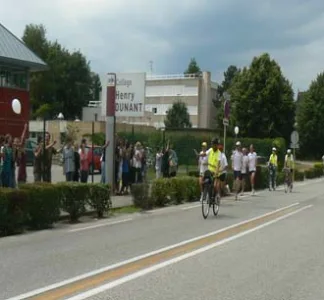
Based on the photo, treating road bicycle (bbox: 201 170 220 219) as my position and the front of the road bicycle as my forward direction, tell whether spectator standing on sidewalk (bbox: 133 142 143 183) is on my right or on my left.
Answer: on my right

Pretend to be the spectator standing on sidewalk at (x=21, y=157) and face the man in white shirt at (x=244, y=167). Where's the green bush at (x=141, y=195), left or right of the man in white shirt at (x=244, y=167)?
right

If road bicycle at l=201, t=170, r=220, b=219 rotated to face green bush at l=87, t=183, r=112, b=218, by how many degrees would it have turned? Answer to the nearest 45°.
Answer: approximately 45° to its right

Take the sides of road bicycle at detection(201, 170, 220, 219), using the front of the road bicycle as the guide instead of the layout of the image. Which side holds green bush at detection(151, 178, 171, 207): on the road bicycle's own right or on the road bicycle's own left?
on the road bicycle's own right

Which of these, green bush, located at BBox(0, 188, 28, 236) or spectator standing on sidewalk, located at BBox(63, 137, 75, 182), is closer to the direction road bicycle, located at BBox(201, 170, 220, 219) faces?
the green bush

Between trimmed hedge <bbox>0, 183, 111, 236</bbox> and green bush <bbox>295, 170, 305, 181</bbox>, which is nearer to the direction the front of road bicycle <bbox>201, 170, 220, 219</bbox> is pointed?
the trimmed hedge

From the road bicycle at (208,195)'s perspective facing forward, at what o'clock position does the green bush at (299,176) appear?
The green bush is roughly at 5 o'clock from the road bicycle.

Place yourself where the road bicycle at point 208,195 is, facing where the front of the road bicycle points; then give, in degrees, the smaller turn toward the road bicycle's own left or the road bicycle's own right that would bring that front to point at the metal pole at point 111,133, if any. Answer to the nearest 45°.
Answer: approximately 90° to the road bicycle's own right

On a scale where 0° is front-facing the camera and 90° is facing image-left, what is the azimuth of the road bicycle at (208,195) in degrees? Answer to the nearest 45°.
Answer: approximately 45°
